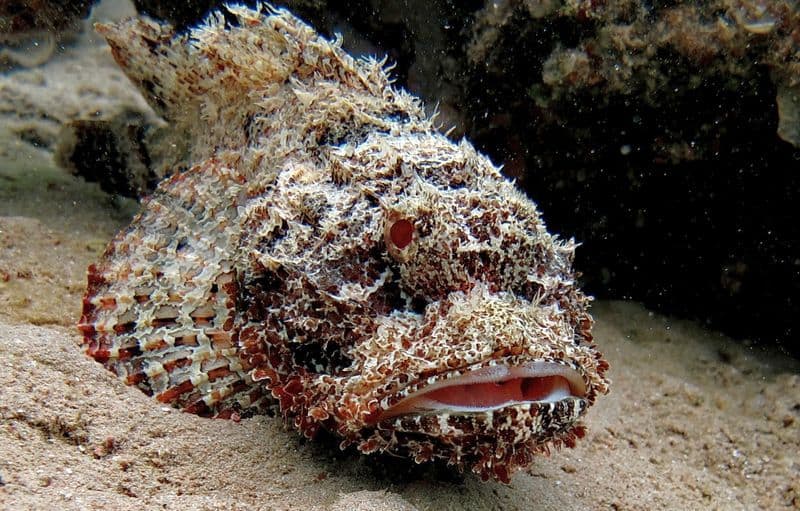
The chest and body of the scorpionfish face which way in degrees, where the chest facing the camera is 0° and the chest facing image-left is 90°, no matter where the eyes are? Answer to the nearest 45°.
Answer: approximately 315°

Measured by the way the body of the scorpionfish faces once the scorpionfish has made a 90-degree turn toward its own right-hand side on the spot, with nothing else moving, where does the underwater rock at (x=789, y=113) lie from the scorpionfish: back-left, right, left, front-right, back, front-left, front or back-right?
back-left

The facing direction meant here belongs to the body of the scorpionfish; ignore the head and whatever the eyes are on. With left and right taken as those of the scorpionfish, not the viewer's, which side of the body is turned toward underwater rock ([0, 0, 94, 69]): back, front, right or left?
back
